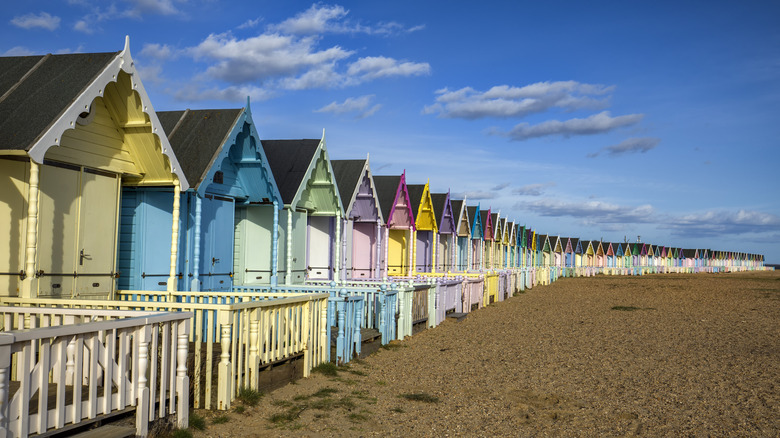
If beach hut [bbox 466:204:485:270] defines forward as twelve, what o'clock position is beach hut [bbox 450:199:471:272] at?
beach hut [bbox 450:199:471:272] is roughly at 2 o'clock from beach hut [bbox 466:204:485:270].

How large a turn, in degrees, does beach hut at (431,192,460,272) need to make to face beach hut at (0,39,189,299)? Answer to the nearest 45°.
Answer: approximately 45° to its right

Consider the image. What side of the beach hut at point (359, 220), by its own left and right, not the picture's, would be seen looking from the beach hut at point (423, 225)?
left

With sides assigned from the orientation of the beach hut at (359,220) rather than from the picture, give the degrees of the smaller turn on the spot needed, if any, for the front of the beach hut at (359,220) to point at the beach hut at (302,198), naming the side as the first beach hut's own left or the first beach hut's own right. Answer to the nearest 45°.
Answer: approximately 45° to the first beach hut's own right

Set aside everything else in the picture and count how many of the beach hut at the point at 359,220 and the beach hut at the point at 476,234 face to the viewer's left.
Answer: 0

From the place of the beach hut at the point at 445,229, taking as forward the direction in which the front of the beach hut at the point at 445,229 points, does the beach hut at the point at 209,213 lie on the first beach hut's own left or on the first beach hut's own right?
on the first beach hut's own right

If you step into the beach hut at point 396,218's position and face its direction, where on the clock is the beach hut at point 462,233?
the beach hut at point 462,233 is roughly at 8 o'clock from the beach hut at point 396,218.

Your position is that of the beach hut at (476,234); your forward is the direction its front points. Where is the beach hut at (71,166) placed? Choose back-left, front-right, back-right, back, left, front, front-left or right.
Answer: front-right

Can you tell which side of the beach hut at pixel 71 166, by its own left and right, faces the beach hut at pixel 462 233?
left

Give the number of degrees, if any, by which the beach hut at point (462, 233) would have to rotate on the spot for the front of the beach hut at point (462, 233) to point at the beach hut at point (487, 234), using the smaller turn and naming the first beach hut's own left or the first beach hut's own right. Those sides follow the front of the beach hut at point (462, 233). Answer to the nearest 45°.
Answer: approximately 135° to the first beach hut's own left

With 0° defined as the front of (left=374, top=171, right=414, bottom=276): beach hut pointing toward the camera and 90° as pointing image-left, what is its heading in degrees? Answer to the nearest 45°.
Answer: approximately 315°

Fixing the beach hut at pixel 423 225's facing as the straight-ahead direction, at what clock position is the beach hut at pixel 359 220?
the beach hut at pixel 359 220 is roughly at 2 o'clock from the beach hut at pixel 423 225.

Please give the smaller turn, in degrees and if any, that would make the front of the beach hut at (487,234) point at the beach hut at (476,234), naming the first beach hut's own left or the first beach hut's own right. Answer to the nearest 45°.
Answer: approximately 45° to the first beach hut's own right

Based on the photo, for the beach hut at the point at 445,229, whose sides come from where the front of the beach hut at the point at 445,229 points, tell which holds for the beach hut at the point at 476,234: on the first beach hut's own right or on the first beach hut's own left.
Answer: on the first beach hut's own left

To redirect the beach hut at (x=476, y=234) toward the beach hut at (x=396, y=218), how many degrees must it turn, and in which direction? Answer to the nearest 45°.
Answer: approximately 45° to its right

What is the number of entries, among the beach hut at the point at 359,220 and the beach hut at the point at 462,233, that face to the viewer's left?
0
